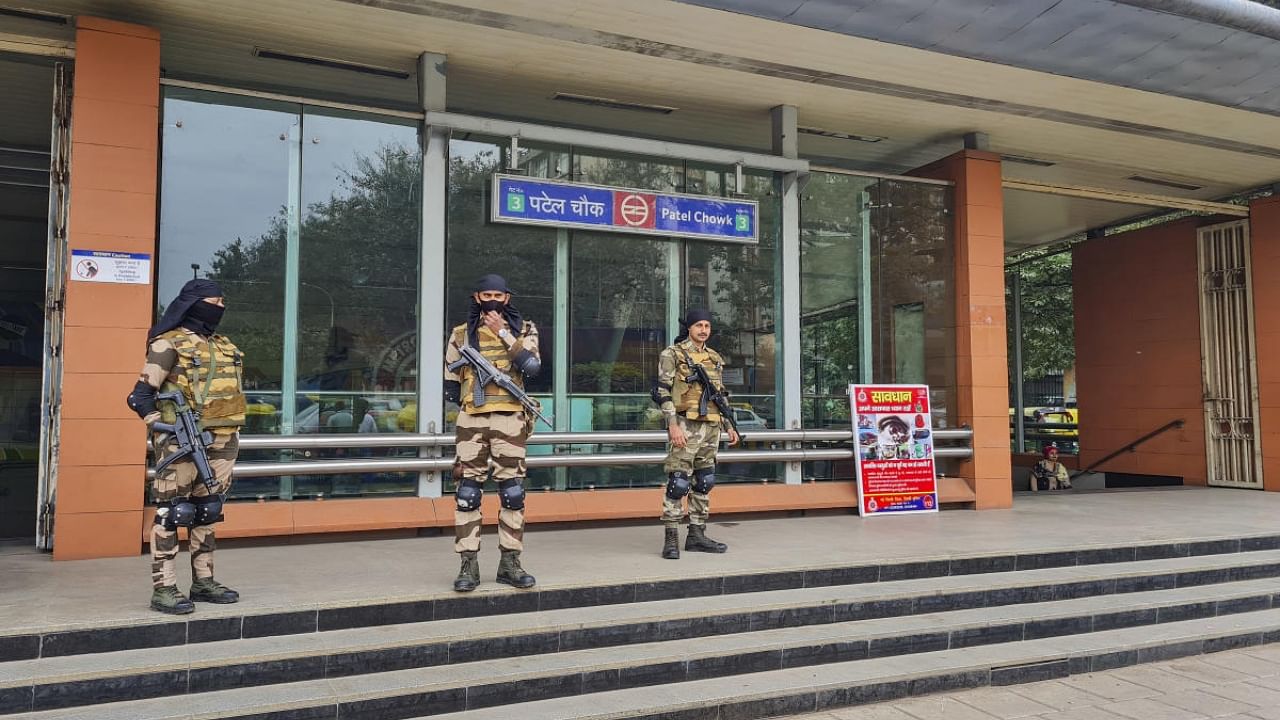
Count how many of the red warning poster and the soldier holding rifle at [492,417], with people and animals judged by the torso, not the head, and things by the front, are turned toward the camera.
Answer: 2

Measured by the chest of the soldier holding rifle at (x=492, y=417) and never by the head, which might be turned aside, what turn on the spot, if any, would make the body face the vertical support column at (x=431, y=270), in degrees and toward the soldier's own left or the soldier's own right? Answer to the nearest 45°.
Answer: approximately 180°

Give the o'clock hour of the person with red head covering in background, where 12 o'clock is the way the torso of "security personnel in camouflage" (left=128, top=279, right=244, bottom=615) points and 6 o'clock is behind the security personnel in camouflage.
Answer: The person with red head covering in background is roughly at 10 o'clock from the security personnel in camouflage.

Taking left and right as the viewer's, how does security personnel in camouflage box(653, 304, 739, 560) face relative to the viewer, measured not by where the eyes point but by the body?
facing the viewer and to the right of the viewer

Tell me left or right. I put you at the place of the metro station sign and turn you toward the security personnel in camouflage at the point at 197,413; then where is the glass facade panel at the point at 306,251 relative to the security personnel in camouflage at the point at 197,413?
right

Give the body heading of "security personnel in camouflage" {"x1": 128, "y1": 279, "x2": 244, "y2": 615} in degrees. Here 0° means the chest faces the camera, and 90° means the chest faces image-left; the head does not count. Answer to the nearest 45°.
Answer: approximately 315°

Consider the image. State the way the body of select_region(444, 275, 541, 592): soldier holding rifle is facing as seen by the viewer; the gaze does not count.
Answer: toward the camera

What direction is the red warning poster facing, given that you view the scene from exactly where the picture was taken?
facing the viewer

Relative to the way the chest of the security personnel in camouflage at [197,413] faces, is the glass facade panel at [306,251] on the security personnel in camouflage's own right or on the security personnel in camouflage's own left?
on the security personnel in camouflage's own left

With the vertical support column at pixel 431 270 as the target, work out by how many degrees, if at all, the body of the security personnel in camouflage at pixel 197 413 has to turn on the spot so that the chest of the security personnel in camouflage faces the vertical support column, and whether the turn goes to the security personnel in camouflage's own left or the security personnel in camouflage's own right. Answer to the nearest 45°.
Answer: approximately 90° to the security personnel in camouflage's own left

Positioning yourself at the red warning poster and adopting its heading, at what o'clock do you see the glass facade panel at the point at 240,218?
The glass facade panel is roughly at 2 o'clock from the red warning poster.

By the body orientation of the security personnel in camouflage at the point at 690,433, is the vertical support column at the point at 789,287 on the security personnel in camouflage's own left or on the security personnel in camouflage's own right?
on the security personnel in camouflage's own left

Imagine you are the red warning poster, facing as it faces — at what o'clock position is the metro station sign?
The metro station sign is roughly at 2 o'clock from the red warning poster.

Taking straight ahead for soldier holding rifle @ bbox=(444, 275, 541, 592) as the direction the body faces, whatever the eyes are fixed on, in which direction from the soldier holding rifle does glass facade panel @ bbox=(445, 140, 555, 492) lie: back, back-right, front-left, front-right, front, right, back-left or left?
back

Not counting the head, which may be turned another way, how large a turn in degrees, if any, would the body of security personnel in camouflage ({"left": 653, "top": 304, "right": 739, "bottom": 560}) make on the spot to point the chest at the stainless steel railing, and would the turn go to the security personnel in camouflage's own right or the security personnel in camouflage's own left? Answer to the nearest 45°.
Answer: approximately 180°
